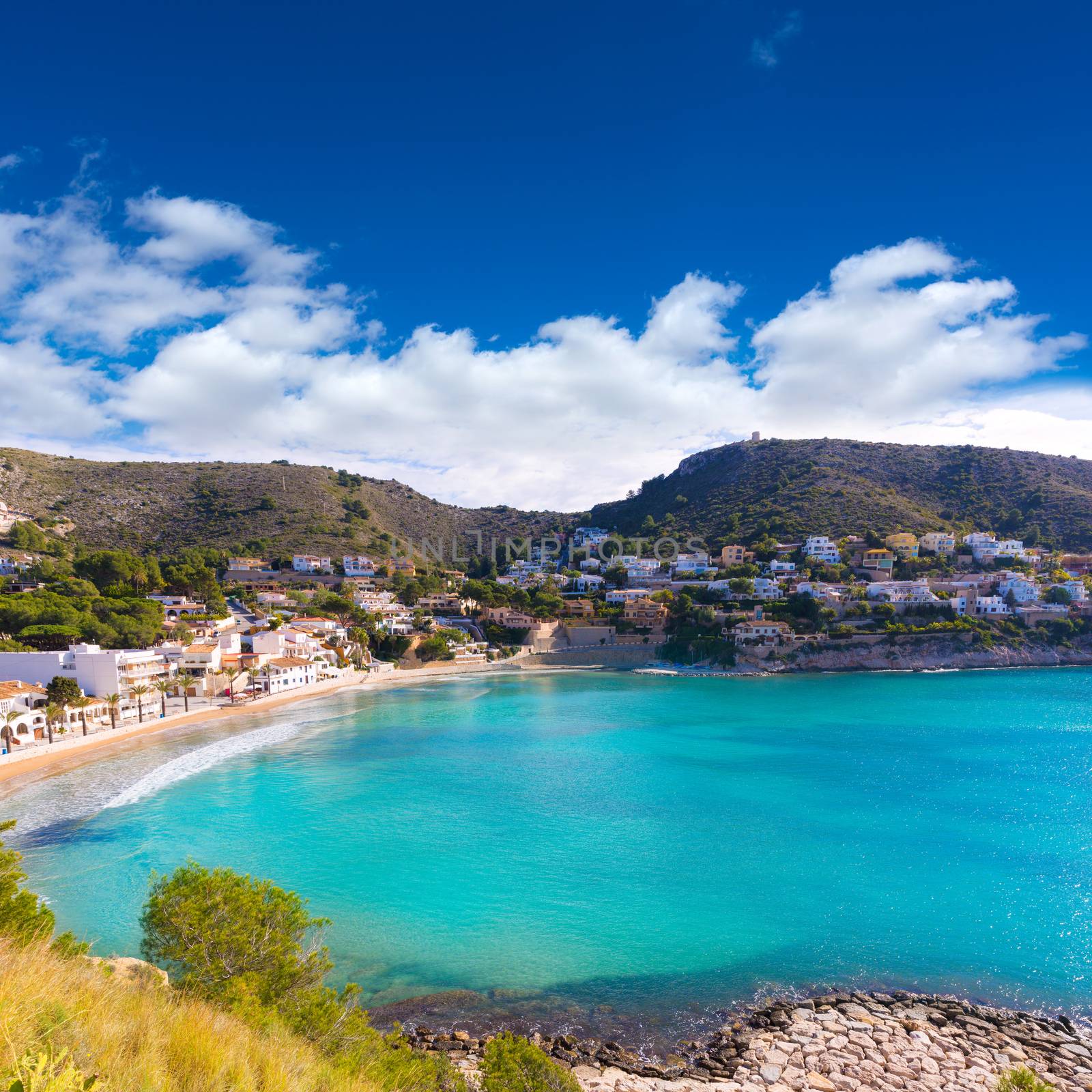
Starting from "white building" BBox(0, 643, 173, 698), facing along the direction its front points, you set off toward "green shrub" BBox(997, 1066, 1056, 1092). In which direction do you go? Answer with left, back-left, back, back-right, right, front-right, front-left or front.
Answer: front-right

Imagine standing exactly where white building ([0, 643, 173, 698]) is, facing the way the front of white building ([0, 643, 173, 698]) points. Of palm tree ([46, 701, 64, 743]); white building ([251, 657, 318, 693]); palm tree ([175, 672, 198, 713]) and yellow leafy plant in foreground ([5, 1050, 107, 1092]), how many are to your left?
2

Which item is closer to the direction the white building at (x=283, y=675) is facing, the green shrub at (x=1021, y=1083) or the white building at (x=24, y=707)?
the green shrub

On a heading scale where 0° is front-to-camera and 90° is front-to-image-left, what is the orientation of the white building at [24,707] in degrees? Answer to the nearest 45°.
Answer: approximately 315°

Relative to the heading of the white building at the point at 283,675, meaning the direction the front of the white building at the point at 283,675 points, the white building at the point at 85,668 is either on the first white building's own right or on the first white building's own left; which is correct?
on the first white building's own right

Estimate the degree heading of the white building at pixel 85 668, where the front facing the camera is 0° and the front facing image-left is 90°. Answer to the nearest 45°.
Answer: approximately 315°

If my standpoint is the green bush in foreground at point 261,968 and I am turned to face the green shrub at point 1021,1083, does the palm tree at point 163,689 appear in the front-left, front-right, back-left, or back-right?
back-left

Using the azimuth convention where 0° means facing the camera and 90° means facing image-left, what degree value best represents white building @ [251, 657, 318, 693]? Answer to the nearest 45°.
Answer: approximately 315°
